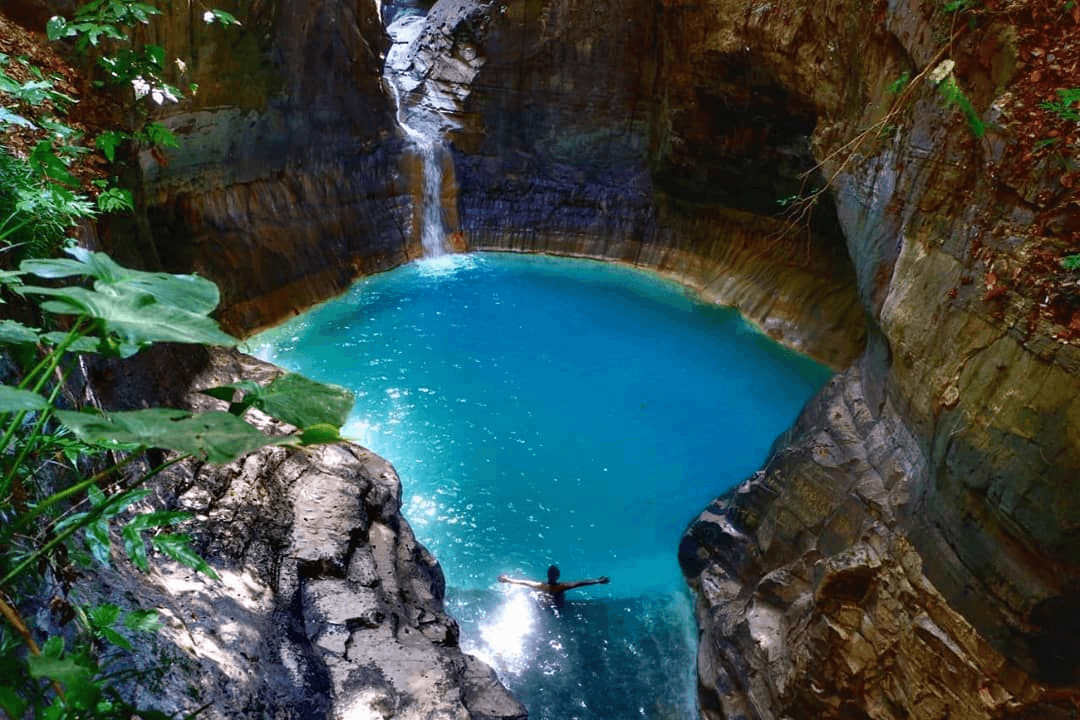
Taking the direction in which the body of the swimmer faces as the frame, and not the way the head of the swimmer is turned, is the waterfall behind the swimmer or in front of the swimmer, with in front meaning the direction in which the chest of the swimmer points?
in front

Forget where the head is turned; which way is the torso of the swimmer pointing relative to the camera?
away from the camera
